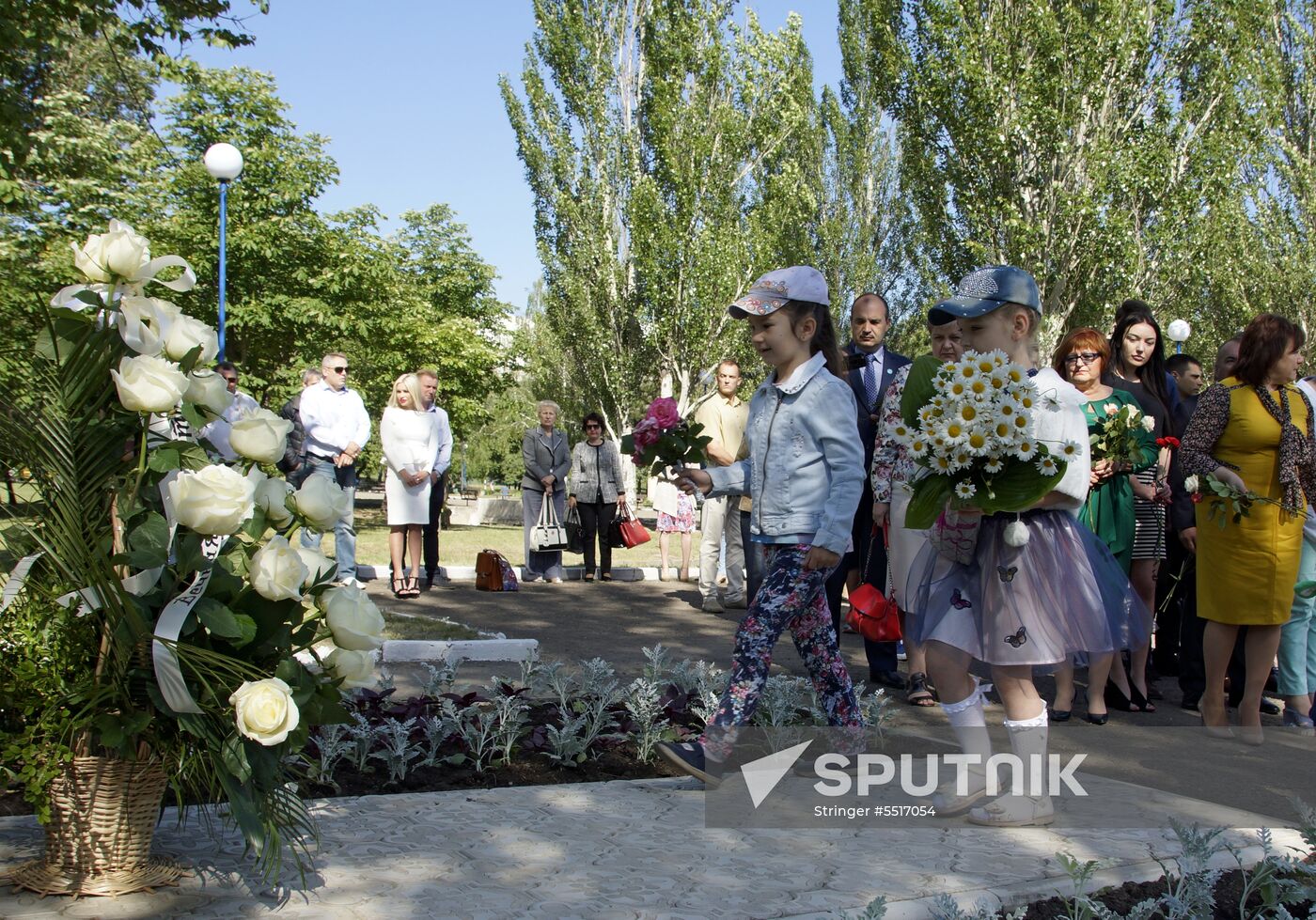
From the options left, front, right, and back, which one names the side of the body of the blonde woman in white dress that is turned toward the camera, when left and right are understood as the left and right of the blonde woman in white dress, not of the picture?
front

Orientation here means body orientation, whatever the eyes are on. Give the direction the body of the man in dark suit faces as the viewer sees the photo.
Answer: toward the camera

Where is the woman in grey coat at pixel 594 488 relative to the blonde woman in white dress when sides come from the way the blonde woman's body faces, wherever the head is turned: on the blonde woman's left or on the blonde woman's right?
on the blonde woman's left

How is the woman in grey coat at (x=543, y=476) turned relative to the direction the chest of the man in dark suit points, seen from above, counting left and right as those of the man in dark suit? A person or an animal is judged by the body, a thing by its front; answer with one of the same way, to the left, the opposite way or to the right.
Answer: the same way

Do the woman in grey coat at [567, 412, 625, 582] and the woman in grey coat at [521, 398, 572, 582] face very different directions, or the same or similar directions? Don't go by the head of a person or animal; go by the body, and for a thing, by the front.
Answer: same or similar directions

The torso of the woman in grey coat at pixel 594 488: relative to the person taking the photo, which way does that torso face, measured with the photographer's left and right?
facing the viewer

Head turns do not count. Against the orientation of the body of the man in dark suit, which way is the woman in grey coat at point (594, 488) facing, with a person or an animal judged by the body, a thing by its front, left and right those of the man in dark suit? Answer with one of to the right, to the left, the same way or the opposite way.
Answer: the same way

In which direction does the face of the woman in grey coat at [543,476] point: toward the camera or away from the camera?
toward the camera

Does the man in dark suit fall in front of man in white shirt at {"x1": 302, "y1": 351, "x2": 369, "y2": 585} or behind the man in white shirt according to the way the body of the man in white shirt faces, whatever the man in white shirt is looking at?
in front

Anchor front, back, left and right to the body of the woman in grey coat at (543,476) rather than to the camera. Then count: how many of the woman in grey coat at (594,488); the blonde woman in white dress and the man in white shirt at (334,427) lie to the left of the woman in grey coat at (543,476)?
1

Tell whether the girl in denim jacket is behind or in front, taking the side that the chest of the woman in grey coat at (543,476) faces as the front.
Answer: in front

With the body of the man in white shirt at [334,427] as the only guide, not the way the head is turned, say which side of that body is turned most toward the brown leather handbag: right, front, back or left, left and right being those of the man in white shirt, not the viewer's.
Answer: left

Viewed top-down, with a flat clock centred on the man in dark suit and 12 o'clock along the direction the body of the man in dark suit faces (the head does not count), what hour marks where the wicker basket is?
The wicker basket is roughly at 1 o'clock from the man in dark suit.

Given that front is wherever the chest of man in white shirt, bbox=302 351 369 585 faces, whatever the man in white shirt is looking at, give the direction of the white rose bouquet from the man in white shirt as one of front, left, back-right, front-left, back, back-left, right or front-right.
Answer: front-right

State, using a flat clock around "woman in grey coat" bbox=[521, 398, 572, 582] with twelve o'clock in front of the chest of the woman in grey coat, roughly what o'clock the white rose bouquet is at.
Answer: The white rose bouquet is roughly at 12 o'clock from the woman in grey coat.

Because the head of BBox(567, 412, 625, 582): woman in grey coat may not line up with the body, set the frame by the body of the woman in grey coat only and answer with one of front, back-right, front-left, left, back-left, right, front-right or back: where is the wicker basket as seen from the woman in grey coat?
front
